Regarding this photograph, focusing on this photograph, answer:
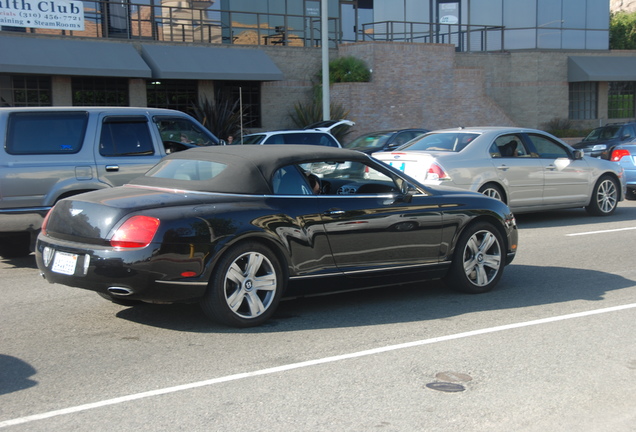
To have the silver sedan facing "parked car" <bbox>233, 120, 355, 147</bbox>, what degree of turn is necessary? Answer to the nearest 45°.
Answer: approximately 90° to its left

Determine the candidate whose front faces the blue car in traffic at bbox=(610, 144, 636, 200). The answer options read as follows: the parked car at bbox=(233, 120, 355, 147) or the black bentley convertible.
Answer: the black bentley convertible

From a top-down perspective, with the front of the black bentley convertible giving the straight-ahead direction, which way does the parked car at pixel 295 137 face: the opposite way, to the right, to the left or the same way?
the opposite way

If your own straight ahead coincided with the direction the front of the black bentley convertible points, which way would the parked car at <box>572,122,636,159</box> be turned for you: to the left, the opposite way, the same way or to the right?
the opposite way

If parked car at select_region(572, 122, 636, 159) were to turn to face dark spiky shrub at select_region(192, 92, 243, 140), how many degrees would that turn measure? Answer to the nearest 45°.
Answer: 0° — it already faces it

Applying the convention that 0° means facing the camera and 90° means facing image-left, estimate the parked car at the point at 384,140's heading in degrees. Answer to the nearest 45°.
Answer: approximately 45°

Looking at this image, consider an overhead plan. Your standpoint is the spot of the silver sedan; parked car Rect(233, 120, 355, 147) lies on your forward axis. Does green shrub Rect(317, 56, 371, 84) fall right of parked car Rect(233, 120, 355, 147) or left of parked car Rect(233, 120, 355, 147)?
right

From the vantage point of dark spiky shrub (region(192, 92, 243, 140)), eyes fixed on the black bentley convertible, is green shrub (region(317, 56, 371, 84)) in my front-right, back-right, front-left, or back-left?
back-left

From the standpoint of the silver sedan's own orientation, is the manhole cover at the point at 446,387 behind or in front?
behind

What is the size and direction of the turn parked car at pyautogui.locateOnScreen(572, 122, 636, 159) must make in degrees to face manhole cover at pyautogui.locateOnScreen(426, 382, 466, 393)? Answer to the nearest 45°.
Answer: approximately 45° to its left

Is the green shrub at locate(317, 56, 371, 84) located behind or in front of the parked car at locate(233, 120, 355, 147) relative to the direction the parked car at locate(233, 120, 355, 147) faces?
behind
